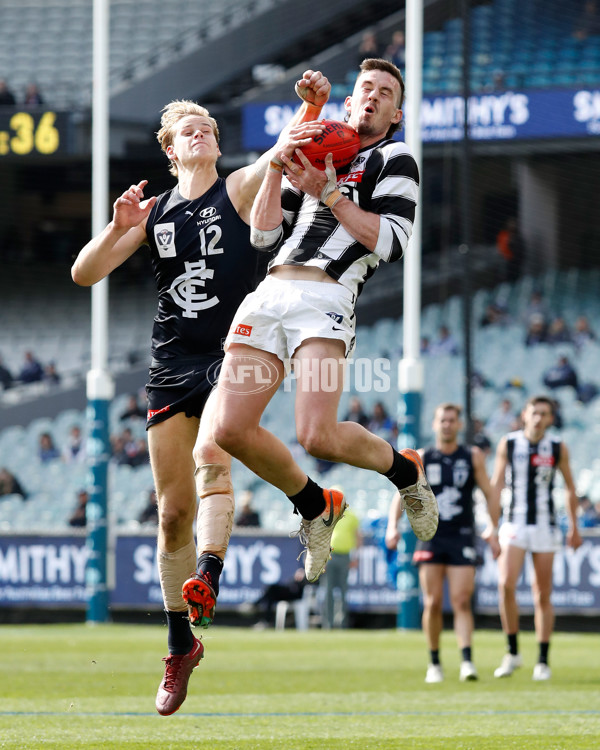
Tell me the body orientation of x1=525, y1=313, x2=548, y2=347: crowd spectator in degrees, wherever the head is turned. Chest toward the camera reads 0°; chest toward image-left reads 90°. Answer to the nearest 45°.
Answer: approximately 0°

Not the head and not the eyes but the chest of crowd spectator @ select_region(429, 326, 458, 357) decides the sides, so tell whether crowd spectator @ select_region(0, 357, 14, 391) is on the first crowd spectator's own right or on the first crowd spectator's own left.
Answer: on the first crowd spectator's own right

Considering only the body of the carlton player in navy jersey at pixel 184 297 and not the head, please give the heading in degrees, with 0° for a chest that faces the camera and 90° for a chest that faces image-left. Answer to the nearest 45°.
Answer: approximately 0°

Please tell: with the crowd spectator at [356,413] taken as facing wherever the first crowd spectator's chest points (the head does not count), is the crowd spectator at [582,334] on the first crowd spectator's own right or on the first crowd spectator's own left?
on the first crowd spectator's own left

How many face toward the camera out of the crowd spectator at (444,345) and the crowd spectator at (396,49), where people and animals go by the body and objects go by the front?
2

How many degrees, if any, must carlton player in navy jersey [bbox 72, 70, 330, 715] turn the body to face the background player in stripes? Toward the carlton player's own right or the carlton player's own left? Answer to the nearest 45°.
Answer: approximately 135° to the carlton player's own left
